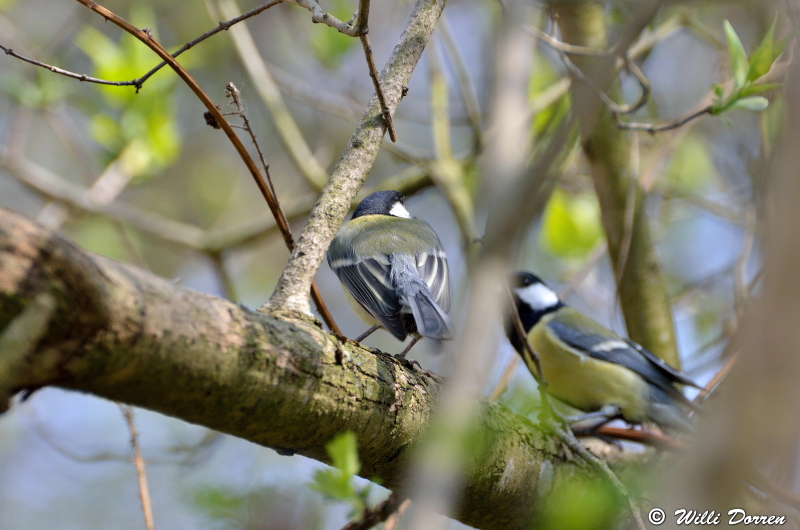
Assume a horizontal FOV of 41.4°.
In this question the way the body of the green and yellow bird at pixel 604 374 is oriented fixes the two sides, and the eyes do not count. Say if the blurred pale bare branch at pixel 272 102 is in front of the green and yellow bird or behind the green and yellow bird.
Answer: in front

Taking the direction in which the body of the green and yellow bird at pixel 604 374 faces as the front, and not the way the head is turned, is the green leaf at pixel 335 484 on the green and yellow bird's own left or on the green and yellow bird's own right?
on the green and yellow bird's own left

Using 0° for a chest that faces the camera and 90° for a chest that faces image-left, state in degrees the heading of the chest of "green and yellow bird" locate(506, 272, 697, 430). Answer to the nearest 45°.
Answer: approximately 90°

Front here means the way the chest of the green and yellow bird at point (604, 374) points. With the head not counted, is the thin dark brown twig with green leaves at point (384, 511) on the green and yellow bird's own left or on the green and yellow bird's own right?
on the green and yellow bird's own left
